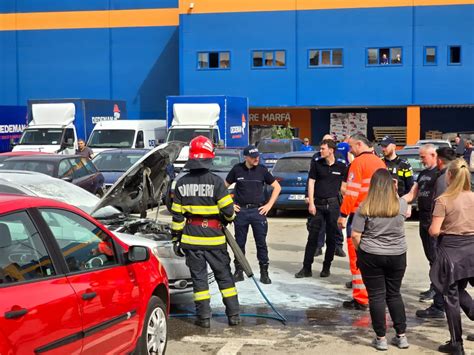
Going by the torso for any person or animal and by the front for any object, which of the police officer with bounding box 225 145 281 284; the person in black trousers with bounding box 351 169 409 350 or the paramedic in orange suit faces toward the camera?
the police officer

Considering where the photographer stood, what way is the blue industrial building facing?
facing the viewer

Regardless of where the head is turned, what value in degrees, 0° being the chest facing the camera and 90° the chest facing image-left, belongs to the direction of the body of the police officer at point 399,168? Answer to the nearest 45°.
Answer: approximately 45°

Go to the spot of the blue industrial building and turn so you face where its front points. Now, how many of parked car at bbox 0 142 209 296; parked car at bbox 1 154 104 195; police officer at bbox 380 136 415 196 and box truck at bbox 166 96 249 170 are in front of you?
4

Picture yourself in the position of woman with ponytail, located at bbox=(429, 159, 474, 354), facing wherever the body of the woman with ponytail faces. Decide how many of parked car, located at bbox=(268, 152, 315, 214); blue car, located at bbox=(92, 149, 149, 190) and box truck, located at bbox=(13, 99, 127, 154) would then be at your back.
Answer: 0

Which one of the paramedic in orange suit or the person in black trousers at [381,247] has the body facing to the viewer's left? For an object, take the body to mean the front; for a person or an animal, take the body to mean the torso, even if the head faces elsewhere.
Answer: the paramedic in orange suit

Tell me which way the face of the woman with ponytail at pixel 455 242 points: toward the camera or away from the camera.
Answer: away from the camera

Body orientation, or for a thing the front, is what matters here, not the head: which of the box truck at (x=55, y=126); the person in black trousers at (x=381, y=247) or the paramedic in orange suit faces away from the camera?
the person in black trousers

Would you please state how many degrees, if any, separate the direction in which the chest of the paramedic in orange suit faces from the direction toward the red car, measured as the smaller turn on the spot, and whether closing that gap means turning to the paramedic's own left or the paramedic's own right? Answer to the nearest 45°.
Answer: approximately 45° to the paramedic's own left

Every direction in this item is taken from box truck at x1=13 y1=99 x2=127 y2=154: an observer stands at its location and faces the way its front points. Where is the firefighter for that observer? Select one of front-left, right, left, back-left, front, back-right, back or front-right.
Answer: front-left

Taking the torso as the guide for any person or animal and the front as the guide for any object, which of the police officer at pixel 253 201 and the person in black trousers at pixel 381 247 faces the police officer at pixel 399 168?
the person in black trousers

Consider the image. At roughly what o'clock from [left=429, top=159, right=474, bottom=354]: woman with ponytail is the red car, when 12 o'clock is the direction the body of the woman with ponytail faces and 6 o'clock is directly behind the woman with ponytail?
The red car is roughly at 9 o'clock from the woman with ponytail.

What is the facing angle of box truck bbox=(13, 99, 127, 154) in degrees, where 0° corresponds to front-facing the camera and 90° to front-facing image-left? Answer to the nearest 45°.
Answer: approximately 45°

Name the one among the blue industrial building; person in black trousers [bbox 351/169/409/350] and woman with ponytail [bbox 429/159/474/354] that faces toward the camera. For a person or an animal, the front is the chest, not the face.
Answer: the blue industrial building

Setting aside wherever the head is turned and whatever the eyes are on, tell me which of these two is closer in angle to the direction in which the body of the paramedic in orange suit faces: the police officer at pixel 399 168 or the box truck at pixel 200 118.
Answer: the box truck

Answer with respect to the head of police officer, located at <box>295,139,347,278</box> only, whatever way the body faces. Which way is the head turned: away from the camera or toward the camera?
toward the camera
